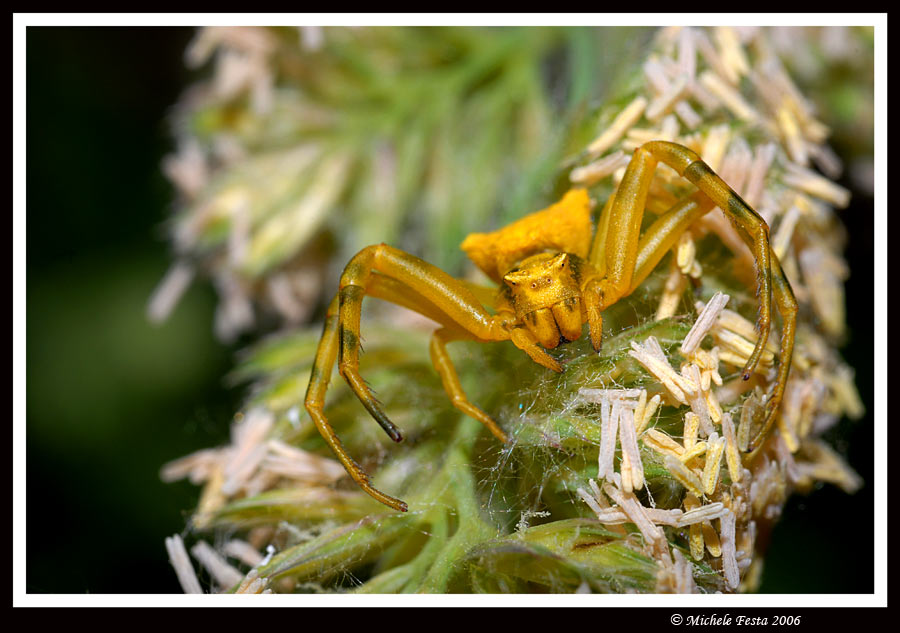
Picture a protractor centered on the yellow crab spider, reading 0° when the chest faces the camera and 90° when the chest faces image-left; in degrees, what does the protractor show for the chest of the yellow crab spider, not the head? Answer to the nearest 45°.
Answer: approximately 0°
